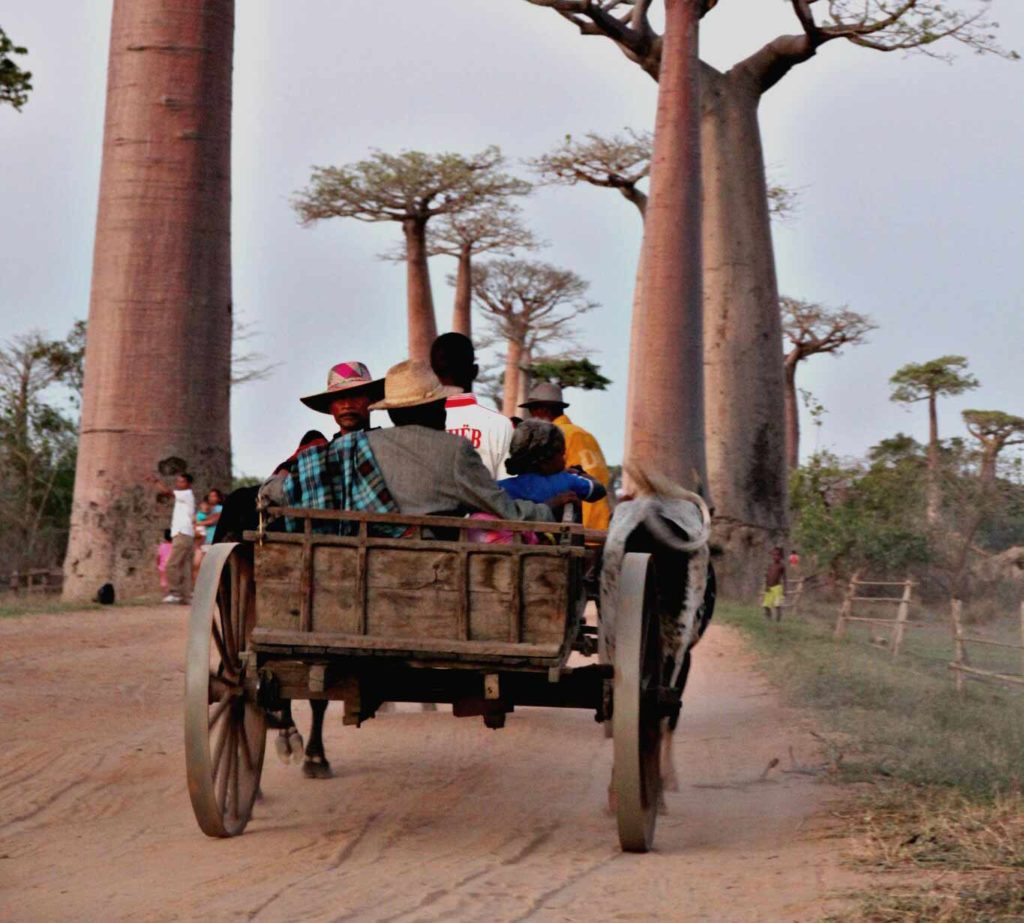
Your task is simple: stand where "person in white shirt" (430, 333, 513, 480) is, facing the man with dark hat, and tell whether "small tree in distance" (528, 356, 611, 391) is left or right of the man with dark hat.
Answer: left

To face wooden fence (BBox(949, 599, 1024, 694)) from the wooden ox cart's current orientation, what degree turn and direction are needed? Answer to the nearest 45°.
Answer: approximately 45° to its right

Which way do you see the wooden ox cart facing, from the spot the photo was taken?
facing away from the viewer

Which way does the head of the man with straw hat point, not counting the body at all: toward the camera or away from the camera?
away from the camera

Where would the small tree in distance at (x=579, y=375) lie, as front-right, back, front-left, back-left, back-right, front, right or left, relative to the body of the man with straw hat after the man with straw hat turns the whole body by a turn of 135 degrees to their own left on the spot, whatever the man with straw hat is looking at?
right

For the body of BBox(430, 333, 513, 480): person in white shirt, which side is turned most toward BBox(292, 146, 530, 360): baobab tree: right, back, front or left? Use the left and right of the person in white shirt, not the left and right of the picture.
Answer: front

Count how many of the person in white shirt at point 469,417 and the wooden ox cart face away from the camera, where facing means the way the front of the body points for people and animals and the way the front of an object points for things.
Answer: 2

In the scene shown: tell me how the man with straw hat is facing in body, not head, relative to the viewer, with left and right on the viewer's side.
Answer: facing away from the viewer and to the right of the viewer

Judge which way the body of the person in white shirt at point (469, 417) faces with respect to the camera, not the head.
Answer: away from the camera

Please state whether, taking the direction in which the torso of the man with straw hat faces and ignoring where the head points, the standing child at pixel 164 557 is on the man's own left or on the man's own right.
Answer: on the man's own left

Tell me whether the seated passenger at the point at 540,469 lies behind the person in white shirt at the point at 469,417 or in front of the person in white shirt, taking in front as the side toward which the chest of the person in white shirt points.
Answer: behind

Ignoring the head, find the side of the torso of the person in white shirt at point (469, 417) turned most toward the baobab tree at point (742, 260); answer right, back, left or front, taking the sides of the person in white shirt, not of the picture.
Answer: front

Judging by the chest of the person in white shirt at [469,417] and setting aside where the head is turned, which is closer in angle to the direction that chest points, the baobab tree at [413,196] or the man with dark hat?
the baobab tree

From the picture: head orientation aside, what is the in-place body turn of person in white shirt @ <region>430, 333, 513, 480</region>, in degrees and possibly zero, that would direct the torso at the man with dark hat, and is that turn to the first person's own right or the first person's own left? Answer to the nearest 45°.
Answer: approximately 45° to the first person's own right
